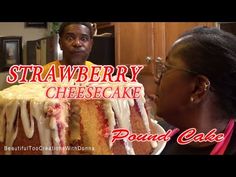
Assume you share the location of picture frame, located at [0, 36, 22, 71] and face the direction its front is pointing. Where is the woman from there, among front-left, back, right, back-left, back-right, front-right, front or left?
front-left

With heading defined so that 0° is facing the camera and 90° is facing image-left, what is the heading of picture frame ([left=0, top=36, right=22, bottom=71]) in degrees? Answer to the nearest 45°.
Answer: approximately 0°

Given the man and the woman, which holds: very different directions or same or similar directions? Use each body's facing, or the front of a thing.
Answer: very different directions

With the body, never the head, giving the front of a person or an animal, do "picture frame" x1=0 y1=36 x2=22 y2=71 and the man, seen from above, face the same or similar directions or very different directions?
same or similar directions

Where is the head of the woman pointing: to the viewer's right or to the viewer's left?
to the viewer's left

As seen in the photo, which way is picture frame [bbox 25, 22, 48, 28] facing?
toward the camera

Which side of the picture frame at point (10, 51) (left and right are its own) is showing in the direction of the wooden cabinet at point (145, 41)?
left

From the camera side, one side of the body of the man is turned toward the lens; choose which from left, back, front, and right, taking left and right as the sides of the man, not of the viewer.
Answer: front

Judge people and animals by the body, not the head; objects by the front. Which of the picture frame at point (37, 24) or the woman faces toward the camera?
the picture frame
